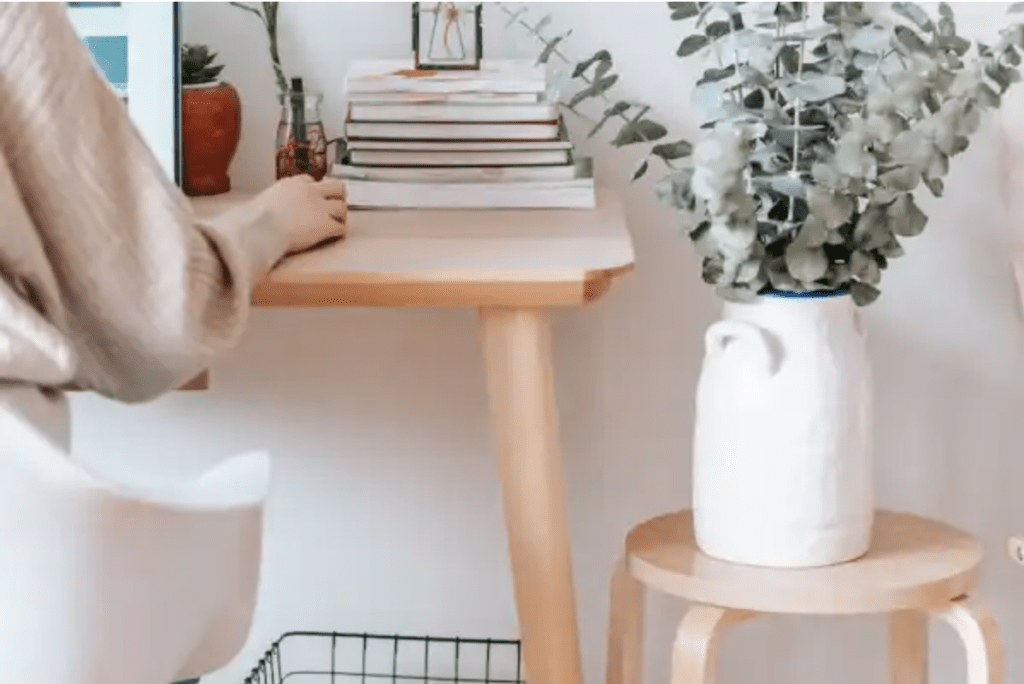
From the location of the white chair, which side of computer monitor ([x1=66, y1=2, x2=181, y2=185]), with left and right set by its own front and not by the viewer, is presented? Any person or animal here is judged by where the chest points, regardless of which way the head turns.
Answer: front

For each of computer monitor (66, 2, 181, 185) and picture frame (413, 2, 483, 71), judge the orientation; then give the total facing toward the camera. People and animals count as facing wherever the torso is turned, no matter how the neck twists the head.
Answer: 2

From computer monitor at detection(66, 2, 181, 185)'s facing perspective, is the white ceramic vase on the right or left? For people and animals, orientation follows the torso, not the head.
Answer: on its left

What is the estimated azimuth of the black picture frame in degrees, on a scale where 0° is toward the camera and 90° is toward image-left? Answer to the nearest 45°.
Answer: approximately 0°

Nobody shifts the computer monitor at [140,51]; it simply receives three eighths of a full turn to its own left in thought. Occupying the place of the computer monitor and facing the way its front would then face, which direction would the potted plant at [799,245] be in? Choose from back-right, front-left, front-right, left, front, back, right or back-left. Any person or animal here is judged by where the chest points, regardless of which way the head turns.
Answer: right

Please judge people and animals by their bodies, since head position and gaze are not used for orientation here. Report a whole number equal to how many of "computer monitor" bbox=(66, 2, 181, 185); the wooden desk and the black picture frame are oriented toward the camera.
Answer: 3
